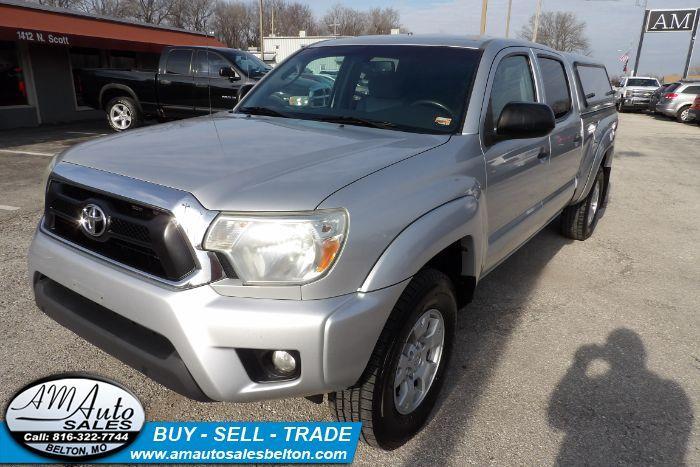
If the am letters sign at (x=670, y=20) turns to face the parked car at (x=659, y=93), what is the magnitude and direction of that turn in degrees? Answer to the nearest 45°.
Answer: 0° — it already faces it

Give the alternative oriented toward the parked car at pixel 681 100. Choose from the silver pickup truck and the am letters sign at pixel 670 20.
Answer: the am letters sign

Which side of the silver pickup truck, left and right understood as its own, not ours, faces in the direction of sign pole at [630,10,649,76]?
back

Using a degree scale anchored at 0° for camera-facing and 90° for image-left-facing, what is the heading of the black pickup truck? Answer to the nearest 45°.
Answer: approximately 315°

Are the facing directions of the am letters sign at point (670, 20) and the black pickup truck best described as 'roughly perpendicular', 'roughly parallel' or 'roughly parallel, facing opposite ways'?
roughly perpendicular

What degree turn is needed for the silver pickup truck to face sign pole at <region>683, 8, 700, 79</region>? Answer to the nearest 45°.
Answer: approximately 180°

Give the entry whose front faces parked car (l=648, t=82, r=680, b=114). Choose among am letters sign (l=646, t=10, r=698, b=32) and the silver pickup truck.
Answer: the am letters sign

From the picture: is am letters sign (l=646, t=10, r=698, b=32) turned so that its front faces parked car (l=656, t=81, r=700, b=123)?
yes

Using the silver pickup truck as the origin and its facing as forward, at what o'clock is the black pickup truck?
The black pickup truck is roughly at 4 o'clock from the silver pickup truck.

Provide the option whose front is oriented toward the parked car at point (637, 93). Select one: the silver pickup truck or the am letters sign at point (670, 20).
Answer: the am letters sign
